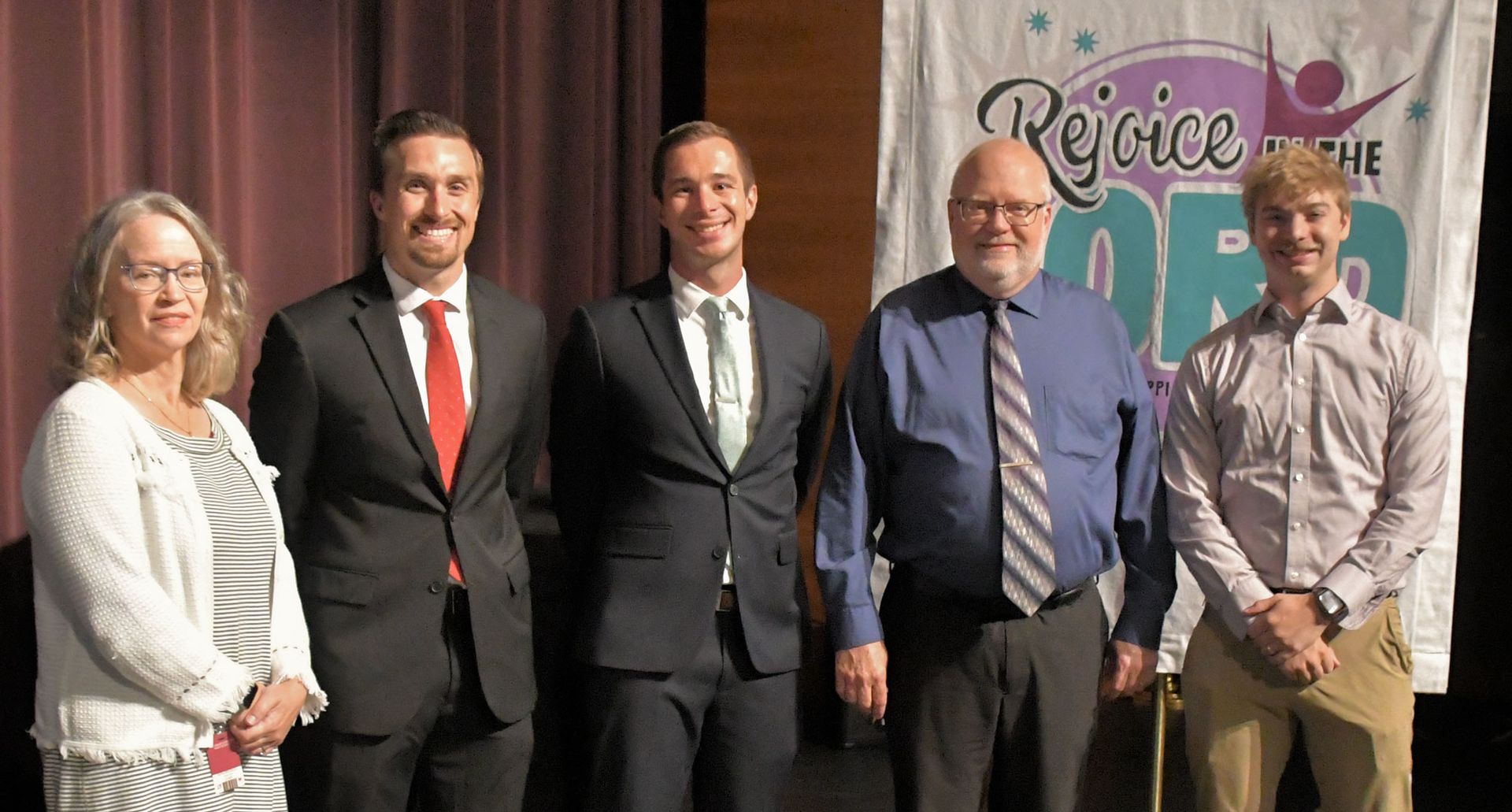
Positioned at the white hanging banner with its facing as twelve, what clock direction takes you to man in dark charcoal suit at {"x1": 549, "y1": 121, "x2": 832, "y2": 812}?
The man in dark charcoal suit is roughly at 1 o'clock from the white hanging banner.

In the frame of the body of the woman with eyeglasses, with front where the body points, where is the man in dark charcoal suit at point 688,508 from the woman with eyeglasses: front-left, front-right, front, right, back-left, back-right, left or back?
front-left

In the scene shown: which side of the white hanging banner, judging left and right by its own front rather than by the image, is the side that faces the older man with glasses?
front

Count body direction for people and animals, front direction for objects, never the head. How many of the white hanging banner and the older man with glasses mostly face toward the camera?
2

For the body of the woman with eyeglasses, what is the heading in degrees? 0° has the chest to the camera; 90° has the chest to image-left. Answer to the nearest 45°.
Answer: approximately 315°

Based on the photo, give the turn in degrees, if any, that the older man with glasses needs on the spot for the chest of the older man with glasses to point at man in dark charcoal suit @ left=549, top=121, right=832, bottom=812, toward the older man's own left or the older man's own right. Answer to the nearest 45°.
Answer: approximately 90° to the older man's own right

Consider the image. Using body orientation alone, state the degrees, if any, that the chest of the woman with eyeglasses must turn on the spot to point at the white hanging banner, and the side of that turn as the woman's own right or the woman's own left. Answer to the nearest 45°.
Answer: approximately 45° to the woman's own left

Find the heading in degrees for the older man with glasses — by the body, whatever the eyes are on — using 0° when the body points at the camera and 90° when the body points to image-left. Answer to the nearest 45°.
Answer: approximately 0°

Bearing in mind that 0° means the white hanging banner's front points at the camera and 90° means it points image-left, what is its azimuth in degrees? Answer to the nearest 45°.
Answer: approximately 0°

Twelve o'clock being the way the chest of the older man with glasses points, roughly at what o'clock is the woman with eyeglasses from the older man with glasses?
The woman with eyeglasses is roughly at 2 o'clock from the older man with glasses.
